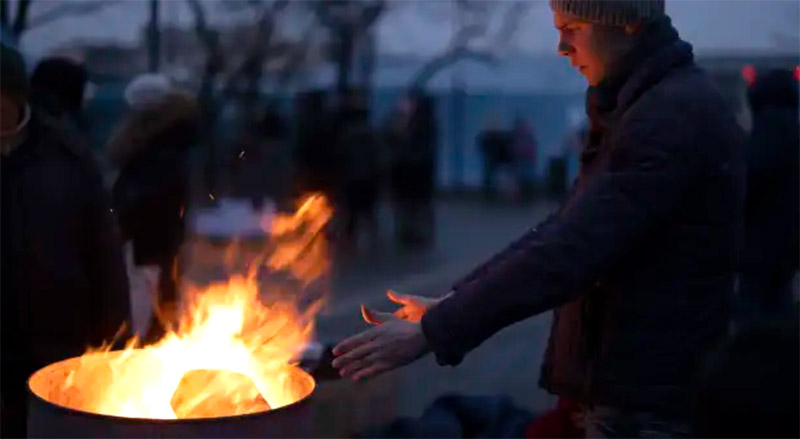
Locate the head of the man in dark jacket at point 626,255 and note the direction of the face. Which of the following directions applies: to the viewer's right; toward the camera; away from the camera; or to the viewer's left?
to the viewer's left

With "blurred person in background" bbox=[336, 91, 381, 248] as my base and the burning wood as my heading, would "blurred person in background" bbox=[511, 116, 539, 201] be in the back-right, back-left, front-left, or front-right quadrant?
back-left

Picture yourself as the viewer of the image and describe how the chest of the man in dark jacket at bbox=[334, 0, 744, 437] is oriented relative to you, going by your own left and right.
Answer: facing to the left of the viewer

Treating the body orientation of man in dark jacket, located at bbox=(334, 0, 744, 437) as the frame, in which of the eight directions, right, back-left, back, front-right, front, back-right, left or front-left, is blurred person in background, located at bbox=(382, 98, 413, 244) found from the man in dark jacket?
right
